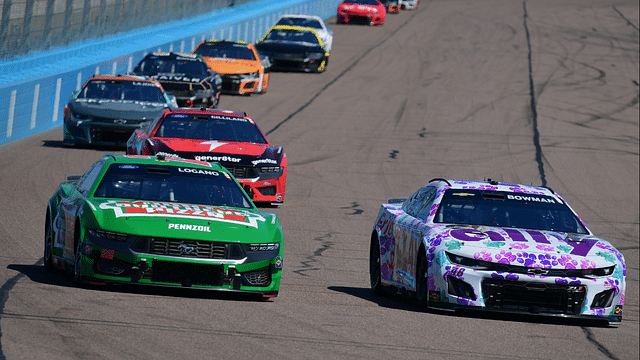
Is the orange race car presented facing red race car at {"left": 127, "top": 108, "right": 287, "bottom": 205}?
yes

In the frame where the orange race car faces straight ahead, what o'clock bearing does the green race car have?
The green race car is roughly at 12 o'clock from the orange race car.

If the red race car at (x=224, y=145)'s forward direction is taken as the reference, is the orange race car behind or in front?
behind

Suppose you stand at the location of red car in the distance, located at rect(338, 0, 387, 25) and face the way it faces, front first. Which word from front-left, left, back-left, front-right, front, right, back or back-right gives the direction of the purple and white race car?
front

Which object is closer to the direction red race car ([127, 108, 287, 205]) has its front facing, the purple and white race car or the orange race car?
the purple and white race car

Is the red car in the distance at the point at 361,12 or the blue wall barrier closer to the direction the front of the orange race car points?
the blue wall barrier

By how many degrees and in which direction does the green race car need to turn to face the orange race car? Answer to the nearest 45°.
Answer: approximately 180°

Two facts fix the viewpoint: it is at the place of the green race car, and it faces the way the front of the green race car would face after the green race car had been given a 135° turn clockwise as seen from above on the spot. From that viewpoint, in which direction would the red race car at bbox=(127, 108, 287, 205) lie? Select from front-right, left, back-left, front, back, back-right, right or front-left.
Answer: front-right

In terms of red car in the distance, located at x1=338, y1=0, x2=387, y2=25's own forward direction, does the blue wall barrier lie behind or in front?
in front

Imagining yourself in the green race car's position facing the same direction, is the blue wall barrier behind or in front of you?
behind

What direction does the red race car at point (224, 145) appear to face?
toward the camera

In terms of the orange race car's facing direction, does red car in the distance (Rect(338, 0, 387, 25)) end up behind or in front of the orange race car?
behind

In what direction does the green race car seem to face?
toward the camera

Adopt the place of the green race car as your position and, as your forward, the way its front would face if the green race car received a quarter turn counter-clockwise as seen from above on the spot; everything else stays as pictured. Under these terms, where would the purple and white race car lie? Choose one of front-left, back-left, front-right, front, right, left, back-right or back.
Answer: front
